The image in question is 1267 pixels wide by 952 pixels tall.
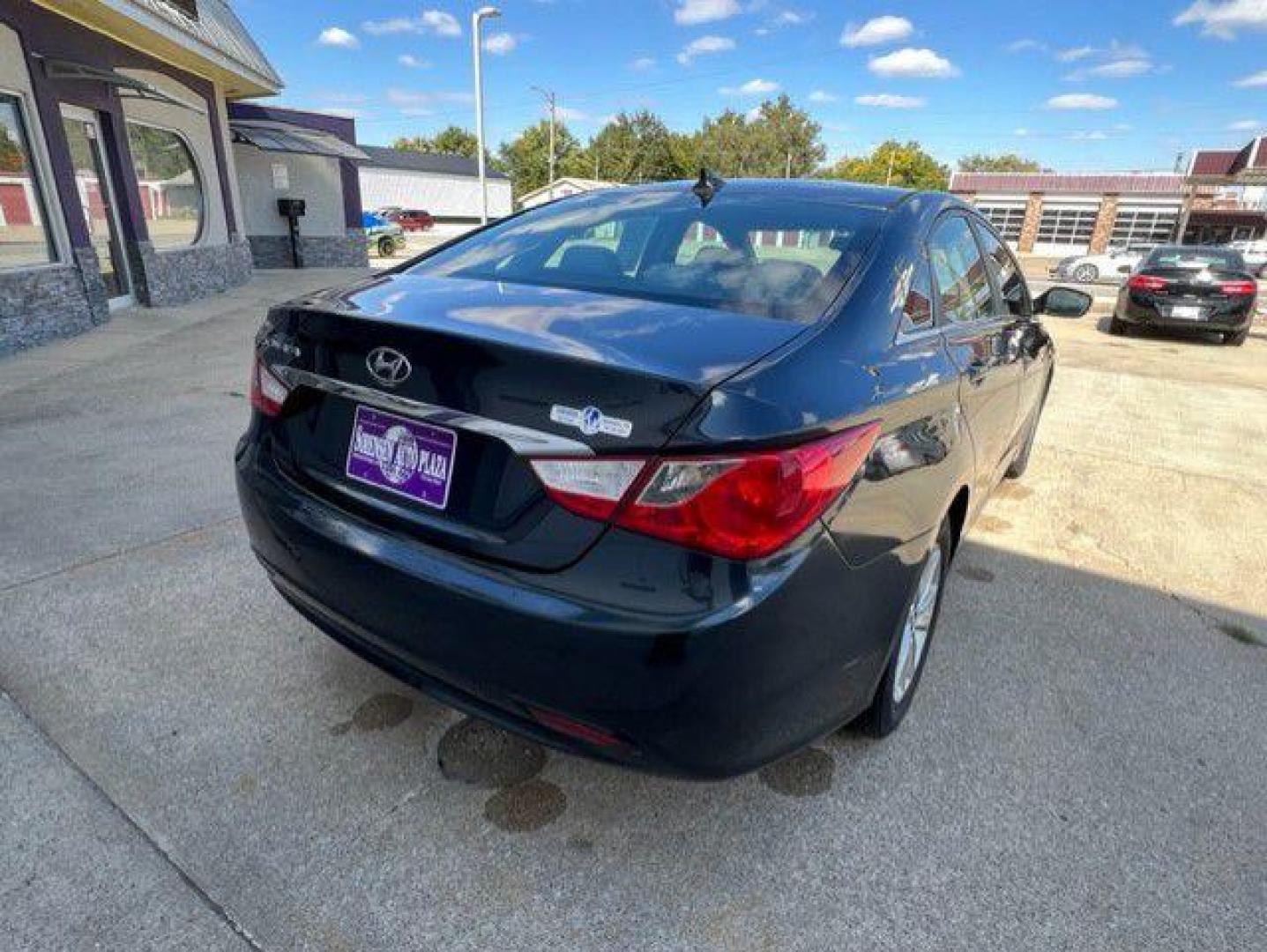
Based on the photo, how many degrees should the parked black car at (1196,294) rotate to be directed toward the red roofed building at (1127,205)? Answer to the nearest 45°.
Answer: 0° — it already faces it

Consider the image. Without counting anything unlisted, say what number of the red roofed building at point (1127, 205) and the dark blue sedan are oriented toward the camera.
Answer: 1

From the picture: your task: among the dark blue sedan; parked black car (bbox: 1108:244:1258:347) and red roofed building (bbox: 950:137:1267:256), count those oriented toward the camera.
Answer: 1

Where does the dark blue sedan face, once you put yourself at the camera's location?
facing away from the viewer and to the right of the viewer

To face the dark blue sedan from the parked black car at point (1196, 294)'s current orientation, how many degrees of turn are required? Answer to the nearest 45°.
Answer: approximately 180°

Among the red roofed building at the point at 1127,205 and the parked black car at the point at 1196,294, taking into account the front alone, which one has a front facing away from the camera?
the parked black car

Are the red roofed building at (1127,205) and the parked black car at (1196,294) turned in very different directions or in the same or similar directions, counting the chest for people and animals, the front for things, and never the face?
very different directions

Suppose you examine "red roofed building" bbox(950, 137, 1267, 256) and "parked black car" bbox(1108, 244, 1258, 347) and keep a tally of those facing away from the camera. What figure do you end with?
1

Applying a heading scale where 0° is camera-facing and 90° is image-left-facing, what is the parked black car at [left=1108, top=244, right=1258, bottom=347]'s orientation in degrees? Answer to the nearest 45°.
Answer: approximately 180°

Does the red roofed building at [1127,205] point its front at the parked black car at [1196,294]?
yes

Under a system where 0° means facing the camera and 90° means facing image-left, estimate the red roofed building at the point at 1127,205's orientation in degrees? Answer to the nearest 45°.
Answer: approximately 0°

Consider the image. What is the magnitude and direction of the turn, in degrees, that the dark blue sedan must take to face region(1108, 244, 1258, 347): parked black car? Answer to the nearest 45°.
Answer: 0° — it already faces it
